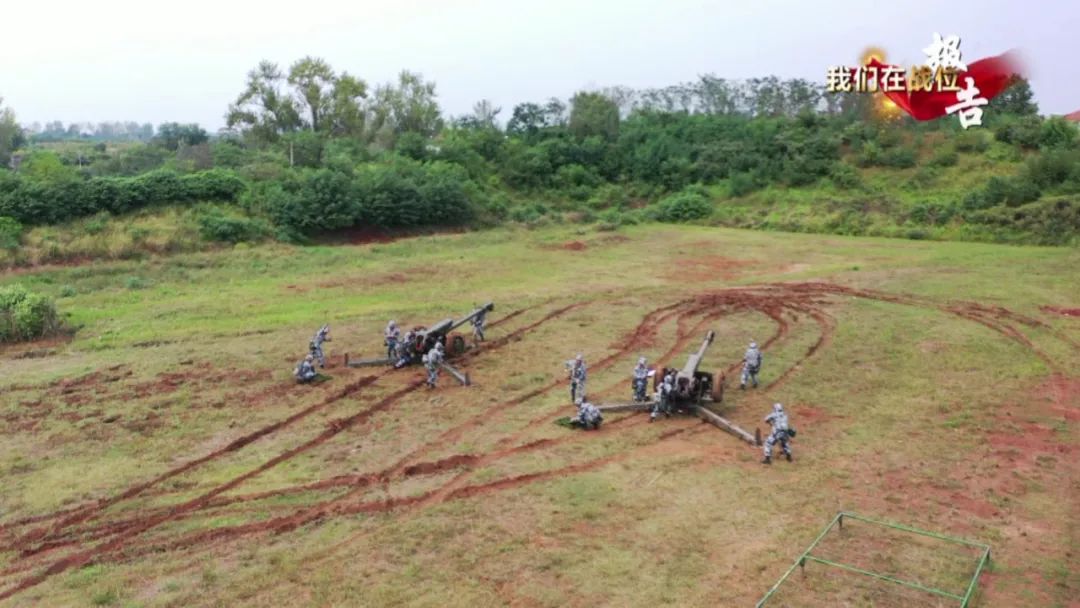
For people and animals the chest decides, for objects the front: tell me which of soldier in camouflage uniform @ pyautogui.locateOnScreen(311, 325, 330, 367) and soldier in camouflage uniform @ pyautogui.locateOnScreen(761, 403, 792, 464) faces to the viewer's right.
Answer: soldier in camouflage uniform @ pyautogui.locateOnScreen(311, 325, 330, 367)

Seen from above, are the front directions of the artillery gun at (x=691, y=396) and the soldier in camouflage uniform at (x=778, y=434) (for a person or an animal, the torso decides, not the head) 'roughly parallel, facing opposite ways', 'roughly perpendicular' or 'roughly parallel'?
roughly perpendicular

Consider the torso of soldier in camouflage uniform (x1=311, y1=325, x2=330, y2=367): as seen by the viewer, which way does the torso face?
to the viewer's right

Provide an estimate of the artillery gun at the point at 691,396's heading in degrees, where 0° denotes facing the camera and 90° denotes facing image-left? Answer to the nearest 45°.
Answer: approximately 225°

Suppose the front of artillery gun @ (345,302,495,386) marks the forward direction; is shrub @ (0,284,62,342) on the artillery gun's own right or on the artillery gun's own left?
on the artillery gun's own left

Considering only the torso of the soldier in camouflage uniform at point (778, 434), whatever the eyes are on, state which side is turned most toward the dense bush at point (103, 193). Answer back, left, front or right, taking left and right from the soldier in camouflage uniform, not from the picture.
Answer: front

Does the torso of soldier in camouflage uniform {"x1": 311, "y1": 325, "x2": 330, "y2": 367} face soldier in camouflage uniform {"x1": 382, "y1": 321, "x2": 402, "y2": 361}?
yes

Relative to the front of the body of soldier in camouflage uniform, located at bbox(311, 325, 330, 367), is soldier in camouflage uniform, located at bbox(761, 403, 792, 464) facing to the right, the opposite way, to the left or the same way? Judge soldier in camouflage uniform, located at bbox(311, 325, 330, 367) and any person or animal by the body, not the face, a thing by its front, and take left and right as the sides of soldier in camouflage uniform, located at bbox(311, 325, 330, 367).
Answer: to the left

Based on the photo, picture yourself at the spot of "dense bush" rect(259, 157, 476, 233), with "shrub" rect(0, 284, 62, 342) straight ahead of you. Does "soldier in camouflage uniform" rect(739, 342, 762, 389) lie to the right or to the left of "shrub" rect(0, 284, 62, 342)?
left

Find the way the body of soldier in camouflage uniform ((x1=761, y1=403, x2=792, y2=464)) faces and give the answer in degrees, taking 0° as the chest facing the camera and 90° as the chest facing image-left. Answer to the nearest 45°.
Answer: approximately 135°

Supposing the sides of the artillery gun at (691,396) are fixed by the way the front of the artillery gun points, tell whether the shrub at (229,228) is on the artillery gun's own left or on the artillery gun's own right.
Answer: on the artillery gun's own left

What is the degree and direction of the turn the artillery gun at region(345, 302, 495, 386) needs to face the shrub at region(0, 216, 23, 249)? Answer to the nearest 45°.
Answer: approximately 90° to its left

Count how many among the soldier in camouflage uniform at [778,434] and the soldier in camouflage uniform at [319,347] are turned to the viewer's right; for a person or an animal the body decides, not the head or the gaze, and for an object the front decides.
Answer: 1

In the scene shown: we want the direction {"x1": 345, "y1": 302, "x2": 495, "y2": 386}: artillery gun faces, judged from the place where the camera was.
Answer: facing away from the viewer and to the right of the viewer
